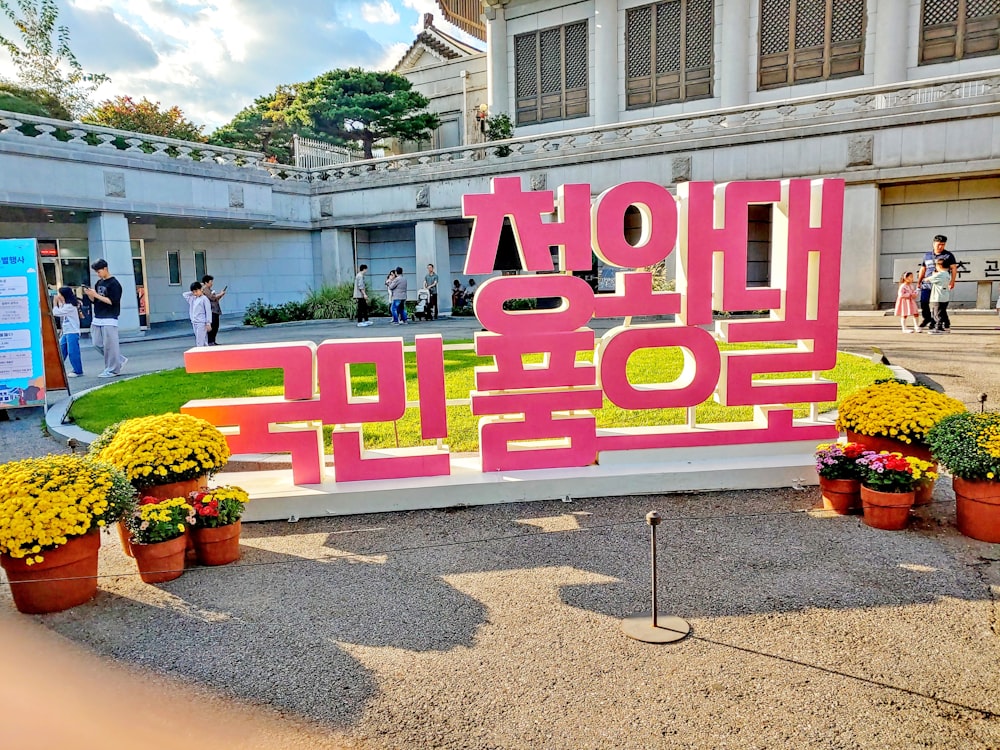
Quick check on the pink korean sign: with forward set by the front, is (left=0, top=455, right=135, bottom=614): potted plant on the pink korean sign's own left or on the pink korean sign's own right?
on the pink korean sign's own right

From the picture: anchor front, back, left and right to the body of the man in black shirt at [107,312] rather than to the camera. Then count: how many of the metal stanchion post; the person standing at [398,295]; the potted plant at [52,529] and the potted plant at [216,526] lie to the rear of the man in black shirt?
1

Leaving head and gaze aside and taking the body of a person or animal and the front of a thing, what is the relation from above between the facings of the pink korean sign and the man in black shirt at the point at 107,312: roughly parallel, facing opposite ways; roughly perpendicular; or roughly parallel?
roughly parallel

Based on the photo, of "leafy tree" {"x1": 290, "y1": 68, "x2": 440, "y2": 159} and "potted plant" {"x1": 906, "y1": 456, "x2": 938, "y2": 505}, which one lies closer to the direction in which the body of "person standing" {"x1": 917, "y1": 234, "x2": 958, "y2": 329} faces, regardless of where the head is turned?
the potted plant

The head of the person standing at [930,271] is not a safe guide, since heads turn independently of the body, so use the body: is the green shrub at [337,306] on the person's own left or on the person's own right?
on the person's own right

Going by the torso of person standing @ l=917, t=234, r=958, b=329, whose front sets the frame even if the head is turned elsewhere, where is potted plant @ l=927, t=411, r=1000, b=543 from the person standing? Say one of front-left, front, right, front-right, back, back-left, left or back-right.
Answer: front

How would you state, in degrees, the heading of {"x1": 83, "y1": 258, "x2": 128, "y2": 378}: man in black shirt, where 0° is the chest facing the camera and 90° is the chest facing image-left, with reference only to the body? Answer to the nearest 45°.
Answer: approximately 45°

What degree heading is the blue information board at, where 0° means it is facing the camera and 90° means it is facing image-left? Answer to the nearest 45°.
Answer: approximately 0°

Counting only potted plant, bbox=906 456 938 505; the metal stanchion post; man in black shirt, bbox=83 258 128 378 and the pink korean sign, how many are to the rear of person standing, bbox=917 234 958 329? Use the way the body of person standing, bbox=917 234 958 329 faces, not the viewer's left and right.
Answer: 0

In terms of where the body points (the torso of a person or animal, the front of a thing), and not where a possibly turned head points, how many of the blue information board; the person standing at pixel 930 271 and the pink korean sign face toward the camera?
3

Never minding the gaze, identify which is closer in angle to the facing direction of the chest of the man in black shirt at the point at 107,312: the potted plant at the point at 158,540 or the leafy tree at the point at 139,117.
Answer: the potted plant

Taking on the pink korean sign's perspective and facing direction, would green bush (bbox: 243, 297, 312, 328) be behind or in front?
behind

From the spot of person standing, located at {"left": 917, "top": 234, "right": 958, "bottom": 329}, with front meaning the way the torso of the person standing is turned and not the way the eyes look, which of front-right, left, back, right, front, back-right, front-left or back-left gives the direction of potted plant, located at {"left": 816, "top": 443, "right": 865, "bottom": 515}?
front

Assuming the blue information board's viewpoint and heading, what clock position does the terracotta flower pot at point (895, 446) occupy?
The terracotta flower pot is roughly at 11 o'clock from the blue information board.

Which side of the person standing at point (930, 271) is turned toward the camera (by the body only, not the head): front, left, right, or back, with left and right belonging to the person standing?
front

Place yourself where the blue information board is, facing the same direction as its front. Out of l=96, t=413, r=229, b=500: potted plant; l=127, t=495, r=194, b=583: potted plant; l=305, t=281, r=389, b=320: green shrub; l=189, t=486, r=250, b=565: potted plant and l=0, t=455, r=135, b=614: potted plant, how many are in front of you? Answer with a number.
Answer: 4

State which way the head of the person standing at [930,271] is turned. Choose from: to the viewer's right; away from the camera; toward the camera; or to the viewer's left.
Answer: toward the camera

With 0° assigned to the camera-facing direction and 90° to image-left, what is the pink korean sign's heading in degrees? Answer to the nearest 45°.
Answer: approximately 0°
